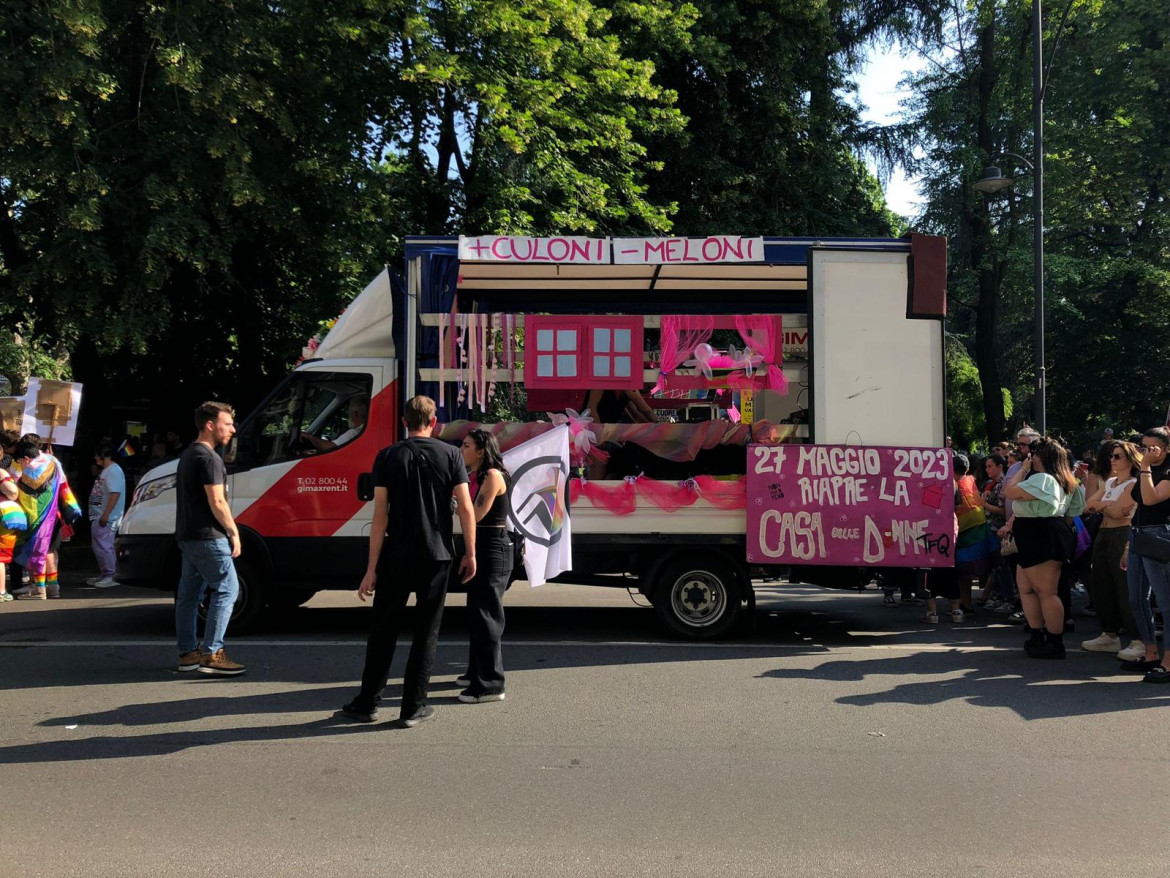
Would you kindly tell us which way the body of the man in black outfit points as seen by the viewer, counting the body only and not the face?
away from the camera

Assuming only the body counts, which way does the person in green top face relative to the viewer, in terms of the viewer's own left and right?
facing to the left of the viewer

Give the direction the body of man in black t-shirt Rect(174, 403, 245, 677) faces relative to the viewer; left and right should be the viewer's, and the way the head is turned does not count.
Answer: facing to the right of the viewer

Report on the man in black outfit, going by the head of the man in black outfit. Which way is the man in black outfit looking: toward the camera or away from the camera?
away from the camera

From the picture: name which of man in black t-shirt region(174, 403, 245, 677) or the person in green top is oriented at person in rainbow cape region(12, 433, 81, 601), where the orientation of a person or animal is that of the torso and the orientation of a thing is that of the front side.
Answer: the person in green top

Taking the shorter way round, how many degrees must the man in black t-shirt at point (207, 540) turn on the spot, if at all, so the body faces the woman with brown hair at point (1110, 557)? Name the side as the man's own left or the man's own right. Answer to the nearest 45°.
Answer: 0° — they already face them

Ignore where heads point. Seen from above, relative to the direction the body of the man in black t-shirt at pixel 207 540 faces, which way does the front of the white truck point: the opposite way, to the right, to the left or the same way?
the opposite way

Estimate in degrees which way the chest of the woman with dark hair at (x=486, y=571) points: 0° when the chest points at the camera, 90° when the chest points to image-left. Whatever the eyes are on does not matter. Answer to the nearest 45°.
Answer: approximately 90°

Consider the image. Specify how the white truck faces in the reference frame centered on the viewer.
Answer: facing to the left of the viewer

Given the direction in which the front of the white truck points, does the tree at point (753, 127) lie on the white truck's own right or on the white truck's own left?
on the white truck's own right

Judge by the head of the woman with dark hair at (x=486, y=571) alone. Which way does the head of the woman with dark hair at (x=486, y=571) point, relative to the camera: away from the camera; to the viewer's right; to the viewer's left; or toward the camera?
to the viewer's left
